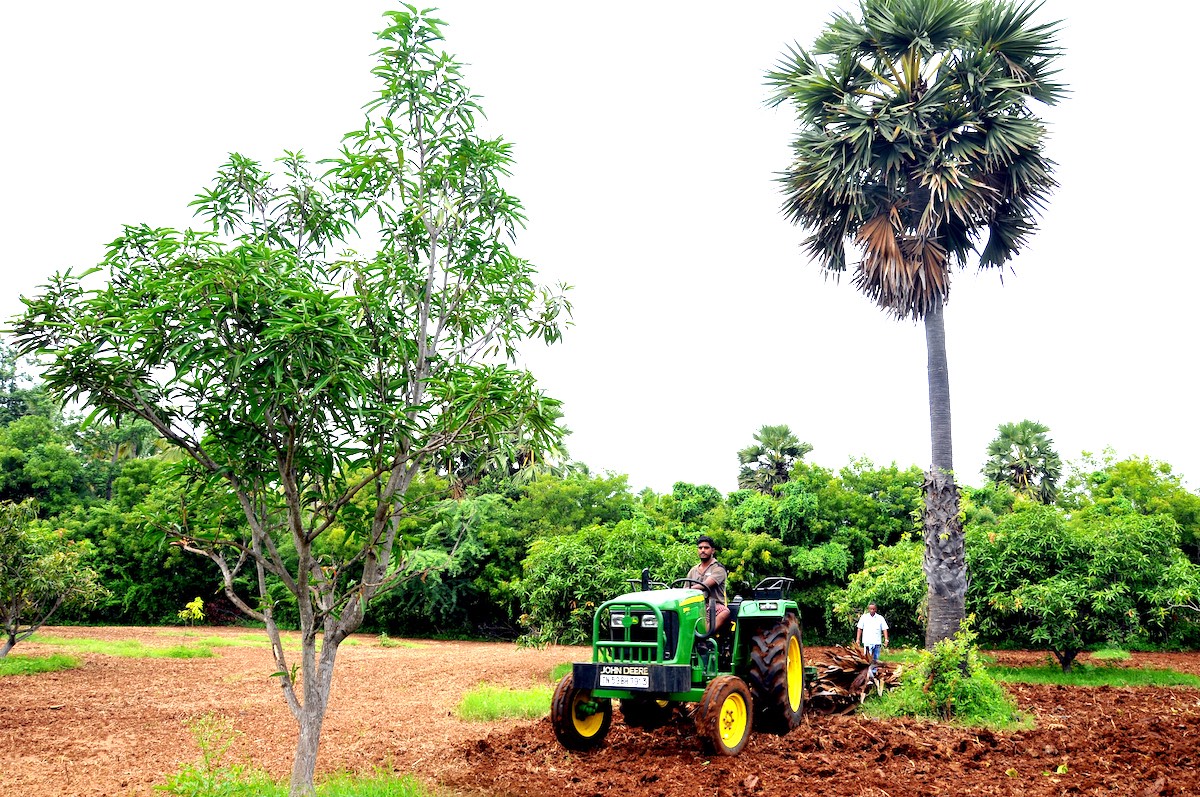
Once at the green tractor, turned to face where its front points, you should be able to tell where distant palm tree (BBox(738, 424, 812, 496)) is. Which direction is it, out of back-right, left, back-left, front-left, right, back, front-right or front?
back-right

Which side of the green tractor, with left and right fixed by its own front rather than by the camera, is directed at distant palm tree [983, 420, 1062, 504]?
back

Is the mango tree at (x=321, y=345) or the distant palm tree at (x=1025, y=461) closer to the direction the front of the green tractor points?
the mango tree

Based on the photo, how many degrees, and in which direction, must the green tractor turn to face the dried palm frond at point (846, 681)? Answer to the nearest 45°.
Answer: approximately 180°

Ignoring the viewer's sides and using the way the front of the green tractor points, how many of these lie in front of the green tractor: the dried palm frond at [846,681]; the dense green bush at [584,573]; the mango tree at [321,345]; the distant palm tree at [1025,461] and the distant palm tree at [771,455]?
1

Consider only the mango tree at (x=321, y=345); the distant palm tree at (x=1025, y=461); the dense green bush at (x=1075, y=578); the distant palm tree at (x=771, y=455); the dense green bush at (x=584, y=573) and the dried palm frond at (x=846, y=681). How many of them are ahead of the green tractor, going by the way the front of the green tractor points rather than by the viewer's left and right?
1

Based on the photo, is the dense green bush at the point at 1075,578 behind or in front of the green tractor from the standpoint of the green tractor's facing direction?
behind

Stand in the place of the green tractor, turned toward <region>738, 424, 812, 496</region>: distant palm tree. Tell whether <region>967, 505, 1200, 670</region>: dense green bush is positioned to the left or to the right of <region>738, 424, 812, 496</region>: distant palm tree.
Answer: right

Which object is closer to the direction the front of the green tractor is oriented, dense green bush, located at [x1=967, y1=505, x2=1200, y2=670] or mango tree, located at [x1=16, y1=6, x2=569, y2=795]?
the mango tree

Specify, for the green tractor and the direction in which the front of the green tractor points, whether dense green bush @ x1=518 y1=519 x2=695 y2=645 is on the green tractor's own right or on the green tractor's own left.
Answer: on the green tractor's own right

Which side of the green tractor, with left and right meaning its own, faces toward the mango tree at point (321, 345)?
front

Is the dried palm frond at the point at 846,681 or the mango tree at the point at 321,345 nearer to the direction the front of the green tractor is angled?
the mango tree
